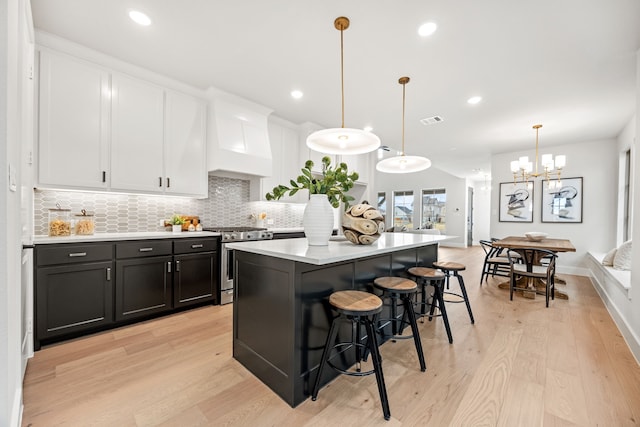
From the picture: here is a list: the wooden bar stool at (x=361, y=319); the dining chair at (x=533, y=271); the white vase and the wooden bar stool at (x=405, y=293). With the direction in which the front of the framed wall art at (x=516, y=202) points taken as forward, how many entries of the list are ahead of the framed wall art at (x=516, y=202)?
4

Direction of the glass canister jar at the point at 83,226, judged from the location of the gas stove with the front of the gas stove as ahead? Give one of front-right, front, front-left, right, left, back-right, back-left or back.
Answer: back-right

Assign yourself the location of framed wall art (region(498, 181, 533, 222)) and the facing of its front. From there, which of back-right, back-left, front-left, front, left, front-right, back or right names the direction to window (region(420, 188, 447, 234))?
back-right

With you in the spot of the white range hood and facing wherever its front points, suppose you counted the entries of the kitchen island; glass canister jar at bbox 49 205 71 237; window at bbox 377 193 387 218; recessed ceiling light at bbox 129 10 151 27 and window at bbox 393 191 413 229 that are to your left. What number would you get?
2

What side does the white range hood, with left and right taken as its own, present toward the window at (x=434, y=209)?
left

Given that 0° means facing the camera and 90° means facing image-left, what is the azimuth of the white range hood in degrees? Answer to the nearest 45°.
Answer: approximately 315°

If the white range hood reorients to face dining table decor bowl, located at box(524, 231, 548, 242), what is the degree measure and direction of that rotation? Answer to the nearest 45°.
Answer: approximately 45° to its left

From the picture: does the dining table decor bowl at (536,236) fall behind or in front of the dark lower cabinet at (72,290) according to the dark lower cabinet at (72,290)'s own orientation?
in front

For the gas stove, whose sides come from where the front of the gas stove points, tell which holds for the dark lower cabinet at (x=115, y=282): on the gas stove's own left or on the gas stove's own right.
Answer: on the gas stove's own right

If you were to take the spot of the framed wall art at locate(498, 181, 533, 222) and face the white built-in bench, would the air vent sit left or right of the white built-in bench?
right

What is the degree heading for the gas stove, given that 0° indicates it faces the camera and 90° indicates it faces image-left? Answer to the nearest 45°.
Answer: approximately 315°
